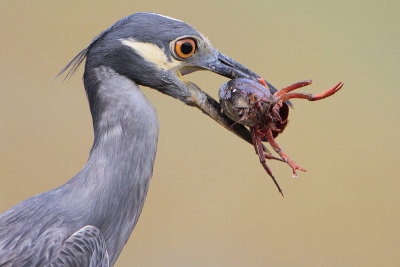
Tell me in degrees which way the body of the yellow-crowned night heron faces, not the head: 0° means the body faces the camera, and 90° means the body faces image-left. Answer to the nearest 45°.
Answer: approximately 270°
